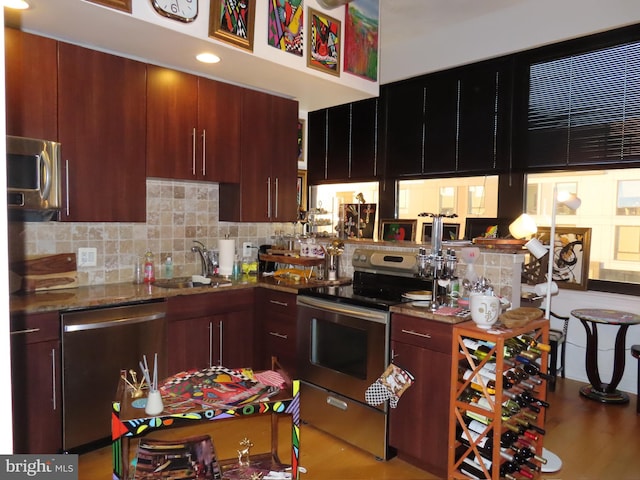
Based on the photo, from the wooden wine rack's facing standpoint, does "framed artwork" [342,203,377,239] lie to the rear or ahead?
to the rear

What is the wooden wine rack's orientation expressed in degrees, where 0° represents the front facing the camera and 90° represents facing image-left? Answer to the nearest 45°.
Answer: approximately 315°

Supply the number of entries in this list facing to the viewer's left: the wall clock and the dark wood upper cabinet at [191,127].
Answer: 0

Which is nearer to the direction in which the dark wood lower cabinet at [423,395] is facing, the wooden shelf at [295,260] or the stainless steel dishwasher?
the stainless steel dishwasher

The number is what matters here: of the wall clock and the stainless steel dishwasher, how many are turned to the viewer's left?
0

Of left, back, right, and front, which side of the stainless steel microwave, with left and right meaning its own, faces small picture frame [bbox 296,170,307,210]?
left

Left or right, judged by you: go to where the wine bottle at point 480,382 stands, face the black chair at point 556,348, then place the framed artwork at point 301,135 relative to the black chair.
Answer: left
